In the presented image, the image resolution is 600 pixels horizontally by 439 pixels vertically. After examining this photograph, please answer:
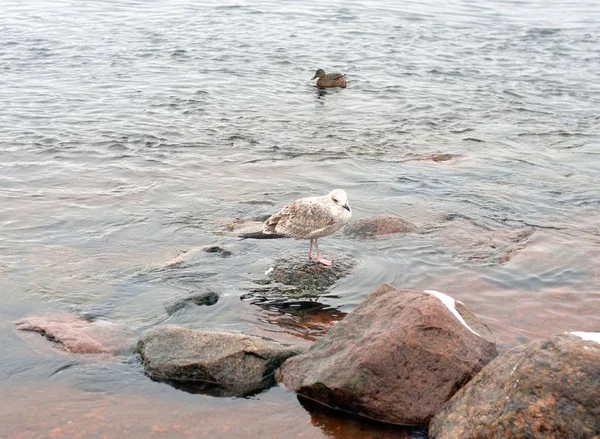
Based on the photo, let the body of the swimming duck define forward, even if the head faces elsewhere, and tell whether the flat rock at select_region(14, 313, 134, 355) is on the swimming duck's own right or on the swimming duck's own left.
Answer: on the swimming duck's own left

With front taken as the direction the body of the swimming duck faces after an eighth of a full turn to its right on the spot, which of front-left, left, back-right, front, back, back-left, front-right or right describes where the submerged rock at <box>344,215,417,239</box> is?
back-left

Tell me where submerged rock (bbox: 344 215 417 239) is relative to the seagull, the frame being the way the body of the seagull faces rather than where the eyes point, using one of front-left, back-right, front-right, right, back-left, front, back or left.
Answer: front-left

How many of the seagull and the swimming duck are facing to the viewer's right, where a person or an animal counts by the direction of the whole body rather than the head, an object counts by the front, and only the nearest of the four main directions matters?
1

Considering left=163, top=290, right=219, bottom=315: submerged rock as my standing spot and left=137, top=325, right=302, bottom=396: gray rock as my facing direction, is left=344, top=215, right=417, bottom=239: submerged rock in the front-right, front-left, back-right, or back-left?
back-left

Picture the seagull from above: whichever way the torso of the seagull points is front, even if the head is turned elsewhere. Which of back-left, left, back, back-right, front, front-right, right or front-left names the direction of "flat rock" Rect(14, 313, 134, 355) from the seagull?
back-right

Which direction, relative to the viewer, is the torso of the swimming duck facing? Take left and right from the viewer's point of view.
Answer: facing to the left of the viewer

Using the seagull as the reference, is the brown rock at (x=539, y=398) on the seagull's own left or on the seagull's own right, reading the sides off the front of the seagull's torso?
on the seagull's own right

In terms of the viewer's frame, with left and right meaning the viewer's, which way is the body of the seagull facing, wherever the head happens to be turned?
facing to the right of the viewer

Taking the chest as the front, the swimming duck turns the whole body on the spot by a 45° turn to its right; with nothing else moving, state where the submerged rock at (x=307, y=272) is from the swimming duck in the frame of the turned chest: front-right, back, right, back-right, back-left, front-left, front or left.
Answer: back-left

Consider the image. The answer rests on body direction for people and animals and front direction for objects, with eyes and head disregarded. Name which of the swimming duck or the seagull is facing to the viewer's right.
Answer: the seagull

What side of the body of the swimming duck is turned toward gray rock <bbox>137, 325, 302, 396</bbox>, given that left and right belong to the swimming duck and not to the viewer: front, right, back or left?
left

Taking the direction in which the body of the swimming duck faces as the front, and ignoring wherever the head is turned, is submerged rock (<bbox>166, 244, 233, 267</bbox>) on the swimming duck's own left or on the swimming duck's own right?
on the swimming duck's own left

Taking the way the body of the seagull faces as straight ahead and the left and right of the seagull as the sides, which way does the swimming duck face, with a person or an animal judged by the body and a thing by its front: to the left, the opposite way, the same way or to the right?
the opposite way

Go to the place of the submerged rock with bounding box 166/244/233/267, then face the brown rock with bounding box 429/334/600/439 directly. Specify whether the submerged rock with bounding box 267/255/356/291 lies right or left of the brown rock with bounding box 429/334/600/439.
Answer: left

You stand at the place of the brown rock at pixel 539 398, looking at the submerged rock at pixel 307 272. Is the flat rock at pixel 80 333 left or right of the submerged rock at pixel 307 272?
left
